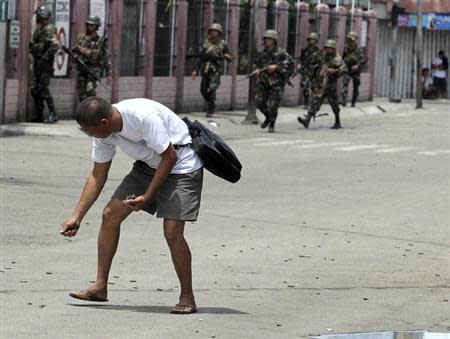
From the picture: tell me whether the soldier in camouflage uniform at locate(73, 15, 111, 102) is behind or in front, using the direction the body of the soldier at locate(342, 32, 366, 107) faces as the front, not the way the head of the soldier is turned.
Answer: in front

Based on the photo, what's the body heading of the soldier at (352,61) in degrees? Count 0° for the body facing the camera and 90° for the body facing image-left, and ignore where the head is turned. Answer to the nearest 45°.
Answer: approximately 0°

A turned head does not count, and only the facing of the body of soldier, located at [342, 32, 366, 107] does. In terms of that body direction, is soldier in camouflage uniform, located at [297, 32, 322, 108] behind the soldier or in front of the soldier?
in front

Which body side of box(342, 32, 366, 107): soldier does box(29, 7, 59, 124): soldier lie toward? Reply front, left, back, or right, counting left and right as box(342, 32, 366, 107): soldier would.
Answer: front

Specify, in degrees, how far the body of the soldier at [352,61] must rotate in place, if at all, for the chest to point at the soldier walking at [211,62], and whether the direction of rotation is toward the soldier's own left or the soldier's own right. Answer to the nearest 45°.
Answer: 0° — they already face them

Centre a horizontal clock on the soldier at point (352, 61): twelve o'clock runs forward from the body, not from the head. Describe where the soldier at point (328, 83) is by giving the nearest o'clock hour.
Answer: the soldier at point (328, 83) is roughly at 12 o'clock from the soldier at point (352, 61).
